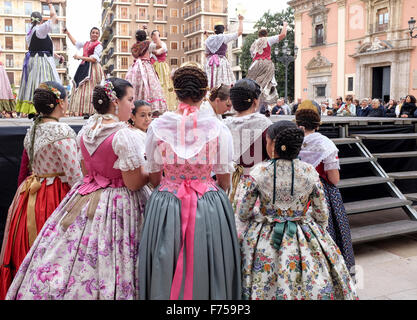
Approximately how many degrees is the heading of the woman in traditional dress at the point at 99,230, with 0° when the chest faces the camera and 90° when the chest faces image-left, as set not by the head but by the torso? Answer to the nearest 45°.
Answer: approximately 225°

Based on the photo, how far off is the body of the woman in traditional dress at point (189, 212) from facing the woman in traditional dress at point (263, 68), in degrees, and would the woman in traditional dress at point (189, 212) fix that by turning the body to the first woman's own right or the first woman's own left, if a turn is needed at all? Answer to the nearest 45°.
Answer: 0° — they already face them

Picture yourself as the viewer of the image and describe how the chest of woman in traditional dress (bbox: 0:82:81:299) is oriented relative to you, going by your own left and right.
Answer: facing away from the viewer and to the right of the viewer

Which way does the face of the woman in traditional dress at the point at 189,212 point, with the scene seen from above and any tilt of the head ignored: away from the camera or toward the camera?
away from the camera

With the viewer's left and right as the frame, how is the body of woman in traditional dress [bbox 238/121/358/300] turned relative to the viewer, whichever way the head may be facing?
facing away from the viewer

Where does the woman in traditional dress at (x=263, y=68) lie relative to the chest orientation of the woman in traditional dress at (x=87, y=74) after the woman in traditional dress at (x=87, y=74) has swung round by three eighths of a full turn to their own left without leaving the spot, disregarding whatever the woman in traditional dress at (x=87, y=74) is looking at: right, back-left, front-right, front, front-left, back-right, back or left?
front

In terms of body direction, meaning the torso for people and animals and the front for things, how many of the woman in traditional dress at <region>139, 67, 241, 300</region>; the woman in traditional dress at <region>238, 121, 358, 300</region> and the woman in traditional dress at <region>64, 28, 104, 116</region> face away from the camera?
2

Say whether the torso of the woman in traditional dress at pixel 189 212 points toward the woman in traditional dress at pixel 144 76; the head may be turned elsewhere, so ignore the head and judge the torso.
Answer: yes

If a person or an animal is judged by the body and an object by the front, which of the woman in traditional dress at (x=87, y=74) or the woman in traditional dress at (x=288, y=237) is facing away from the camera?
the woman in traditional dress at (x=288, y=237)

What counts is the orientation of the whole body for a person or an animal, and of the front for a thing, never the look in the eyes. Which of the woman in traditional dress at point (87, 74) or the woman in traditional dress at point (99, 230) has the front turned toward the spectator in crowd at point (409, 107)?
the woman in traditional dress at point (99, 230)

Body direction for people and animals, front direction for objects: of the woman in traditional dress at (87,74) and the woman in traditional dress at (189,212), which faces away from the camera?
the woman in traditional dress at (189,212)

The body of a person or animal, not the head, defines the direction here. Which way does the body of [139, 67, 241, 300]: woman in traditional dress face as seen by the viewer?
away from the camera
